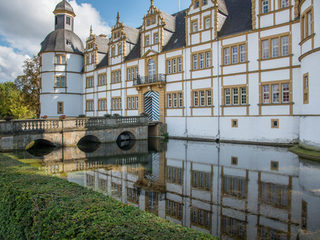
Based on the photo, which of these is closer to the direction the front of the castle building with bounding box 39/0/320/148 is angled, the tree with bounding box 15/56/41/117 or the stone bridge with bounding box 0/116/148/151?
the stone bridge

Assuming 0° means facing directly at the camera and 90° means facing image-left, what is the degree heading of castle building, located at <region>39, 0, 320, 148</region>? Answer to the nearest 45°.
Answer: approximately 45°

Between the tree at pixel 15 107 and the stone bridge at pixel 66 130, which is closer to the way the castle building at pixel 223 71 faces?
the stone bridge

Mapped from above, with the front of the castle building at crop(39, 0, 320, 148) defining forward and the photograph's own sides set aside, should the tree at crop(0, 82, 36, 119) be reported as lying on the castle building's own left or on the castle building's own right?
on the castle building's own right

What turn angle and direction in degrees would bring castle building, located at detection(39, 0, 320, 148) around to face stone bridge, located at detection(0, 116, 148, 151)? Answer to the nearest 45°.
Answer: approximately 45° to its right

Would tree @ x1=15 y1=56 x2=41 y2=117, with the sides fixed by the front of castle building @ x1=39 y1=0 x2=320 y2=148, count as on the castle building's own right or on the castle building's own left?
on the castle building's own right
